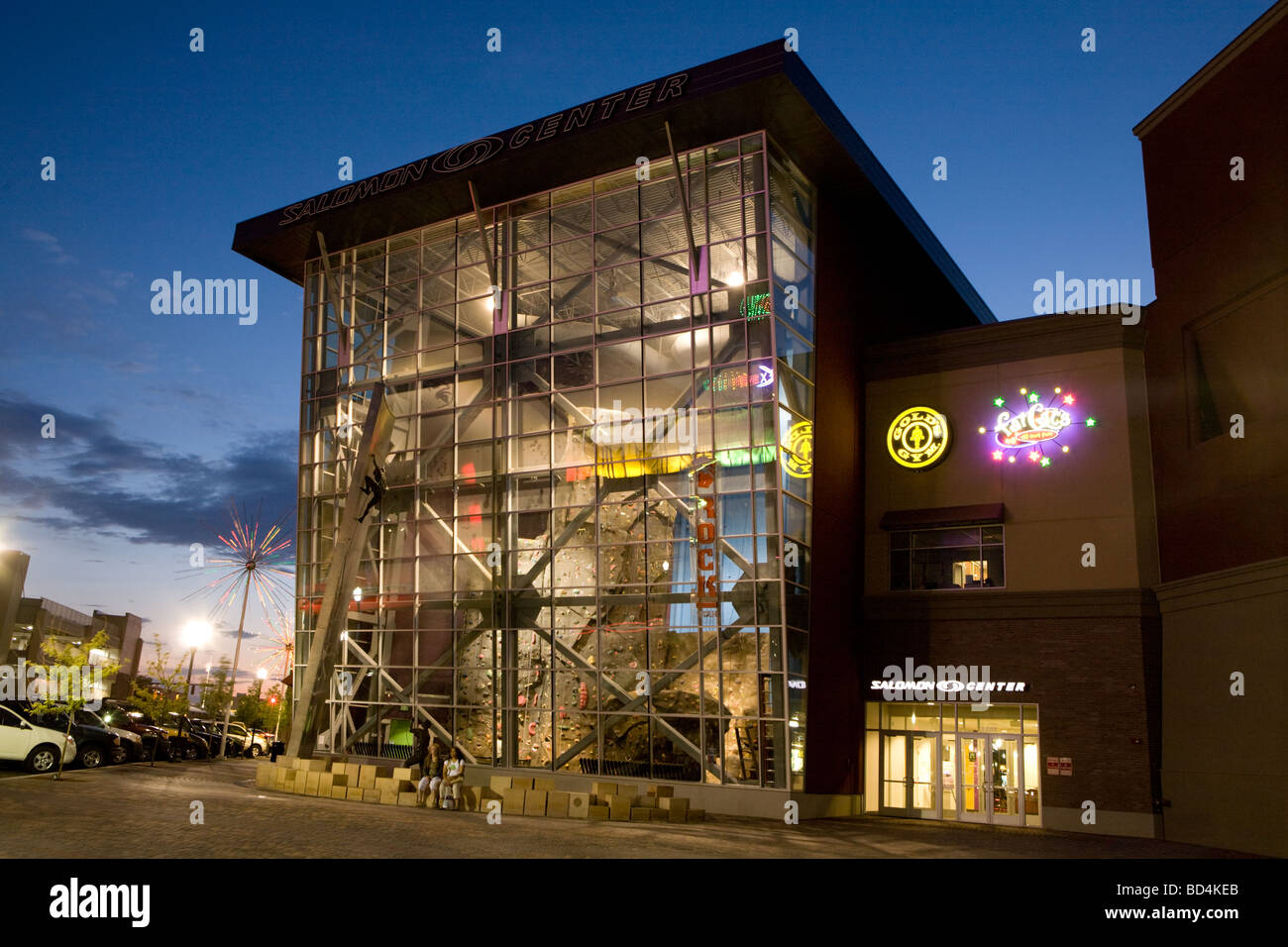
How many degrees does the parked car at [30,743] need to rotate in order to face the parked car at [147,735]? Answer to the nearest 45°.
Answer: approximately 90° to its left

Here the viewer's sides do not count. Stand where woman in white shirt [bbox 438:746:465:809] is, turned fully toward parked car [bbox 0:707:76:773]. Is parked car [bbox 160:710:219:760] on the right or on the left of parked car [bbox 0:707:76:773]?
right

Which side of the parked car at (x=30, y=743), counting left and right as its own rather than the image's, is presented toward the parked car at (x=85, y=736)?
left

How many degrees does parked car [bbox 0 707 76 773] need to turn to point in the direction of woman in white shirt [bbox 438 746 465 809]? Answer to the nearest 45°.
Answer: approximately 45° to its right

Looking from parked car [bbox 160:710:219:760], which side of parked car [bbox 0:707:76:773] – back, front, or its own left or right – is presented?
left
